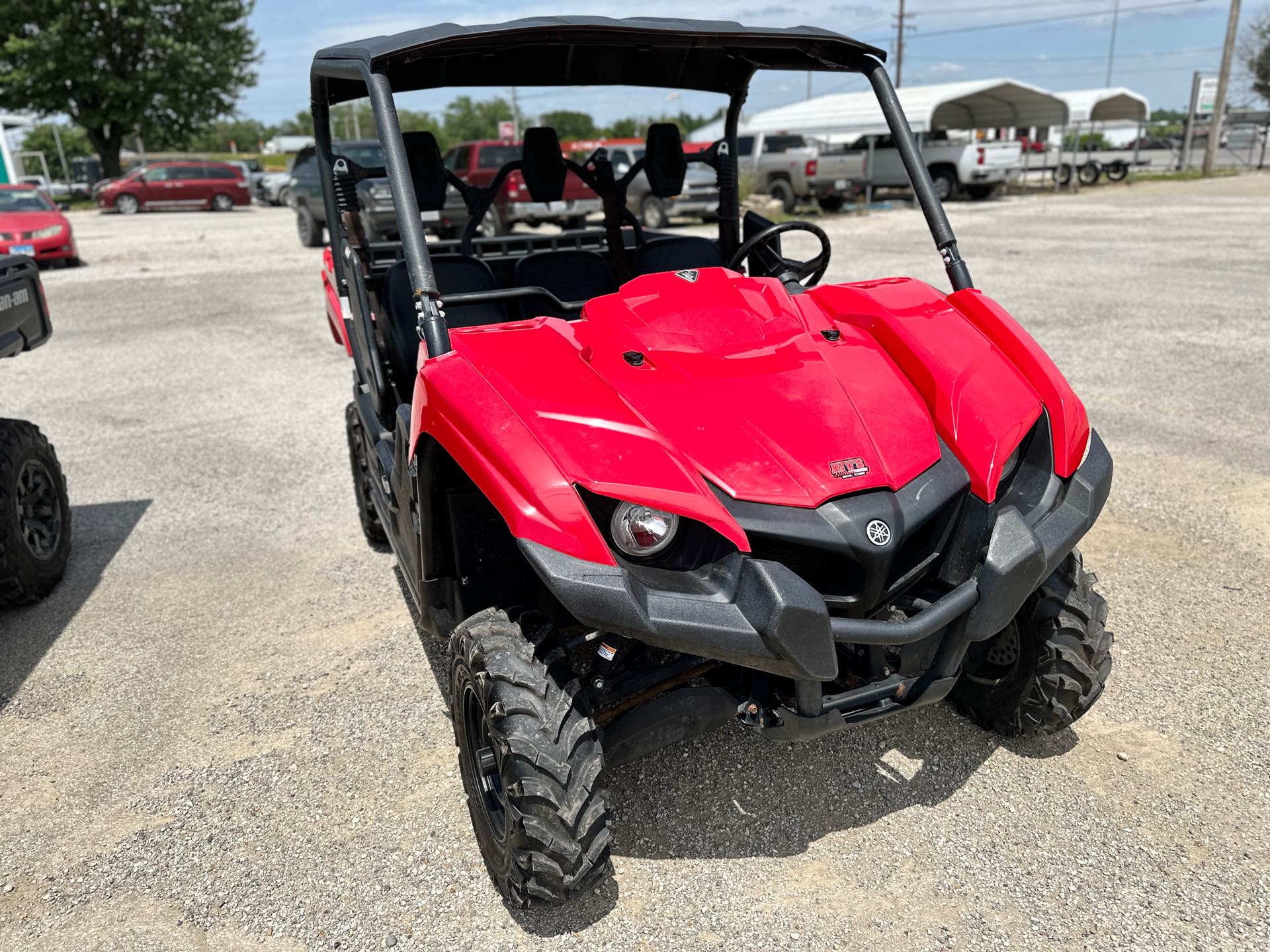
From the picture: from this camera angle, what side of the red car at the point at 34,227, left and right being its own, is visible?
front

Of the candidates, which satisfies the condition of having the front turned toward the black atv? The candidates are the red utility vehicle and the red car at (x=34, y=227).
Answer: the red car

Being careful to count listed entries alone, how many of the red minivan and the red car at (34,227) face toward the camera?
1

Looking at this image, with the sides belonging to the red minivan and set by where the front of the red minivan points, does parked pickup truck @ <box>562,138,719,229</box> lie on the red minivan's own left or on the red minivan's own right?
on the red minivan's own left

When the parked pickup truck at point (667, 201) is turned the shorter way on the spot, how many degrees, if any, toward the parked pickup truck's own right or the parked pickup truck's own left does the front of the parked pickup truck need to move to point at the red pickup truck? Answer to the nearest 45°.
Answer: approximately 90° to the parked pickup truck's own right

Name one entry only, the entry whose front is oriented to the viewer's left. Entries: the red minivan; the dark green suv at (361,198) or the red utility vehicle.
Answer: the red minivan

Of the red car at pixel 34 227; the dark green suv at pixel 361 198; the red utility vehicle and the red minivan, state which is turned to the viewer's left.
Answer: the red minivan

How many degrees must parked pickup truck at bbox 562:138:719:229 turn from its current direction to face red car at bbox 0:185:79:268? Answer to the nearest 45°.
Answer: approximately 135° to its right

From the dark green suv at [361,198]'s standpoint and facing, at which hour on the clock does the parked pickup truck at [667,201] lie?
The parked pickup truck is roughly at 10 o'clock from the dark green suv.

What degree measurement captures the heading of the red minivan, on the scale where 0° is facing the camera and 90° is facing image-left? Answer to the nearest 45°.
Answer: approximately 90°

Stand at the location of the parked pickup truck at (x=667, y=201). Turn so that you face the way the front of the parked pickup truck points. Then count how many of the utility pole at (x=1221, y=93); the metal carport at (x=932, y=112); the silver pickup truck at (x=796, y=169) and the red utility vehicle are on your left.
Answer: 3

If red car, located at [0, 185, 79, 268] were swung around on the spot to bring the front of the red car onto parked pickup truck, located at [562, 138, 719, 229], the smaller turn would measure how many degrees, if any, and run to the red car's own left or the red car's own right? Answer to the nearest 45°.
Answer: approximately 90° to the red car's own left

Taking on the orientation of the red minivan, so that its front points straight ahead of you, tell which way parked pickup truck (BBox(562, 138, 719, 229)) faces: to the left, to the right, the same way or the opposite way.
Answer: to the left

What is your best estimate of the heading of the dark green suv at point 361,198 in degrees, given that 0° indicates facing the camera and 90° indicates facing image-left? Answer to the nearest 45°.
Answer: approximately 315°

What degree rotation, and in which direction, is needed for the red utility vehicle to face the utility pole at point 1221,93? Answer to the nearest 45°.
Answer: approximately 90° to its left
